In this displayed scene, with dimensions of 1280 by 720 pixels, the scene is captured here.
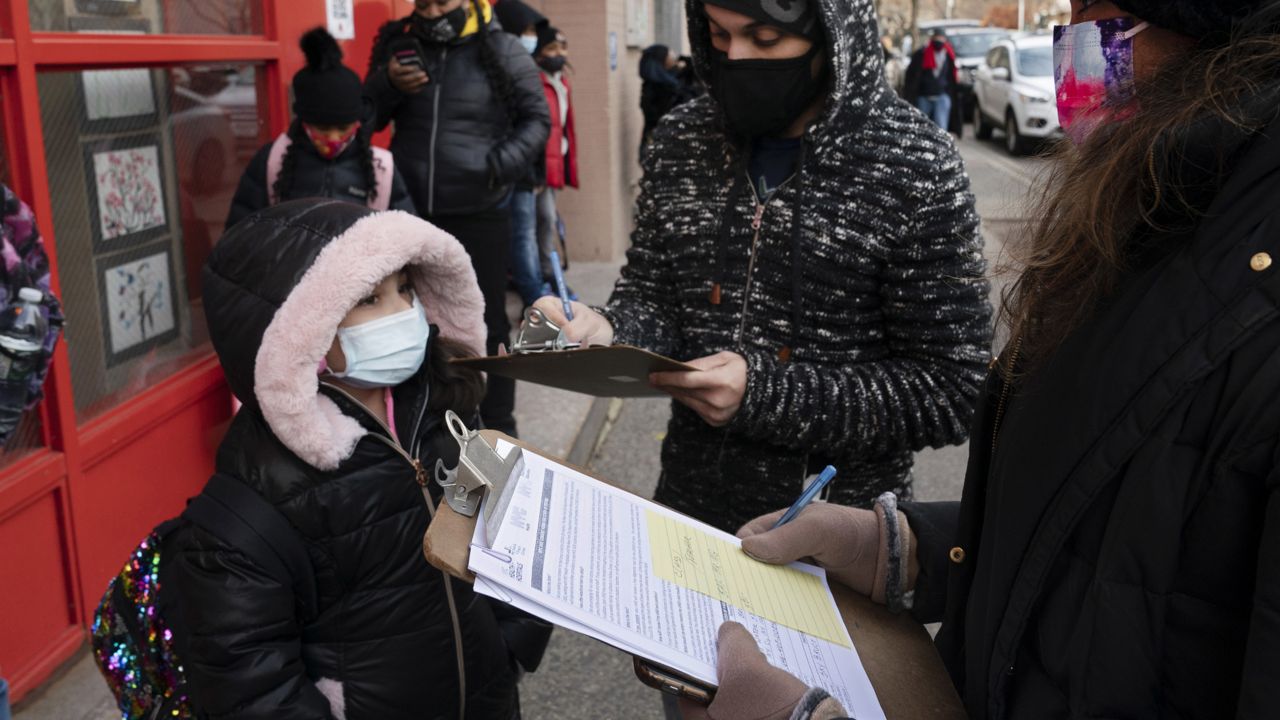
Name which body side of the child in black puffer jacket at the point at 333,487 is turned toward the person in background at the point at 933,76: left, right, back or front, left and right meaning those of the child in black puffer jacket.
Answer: left

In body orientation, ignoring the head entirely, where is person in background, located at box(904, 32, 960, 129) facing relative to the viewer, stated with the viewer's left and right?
facing the viewer

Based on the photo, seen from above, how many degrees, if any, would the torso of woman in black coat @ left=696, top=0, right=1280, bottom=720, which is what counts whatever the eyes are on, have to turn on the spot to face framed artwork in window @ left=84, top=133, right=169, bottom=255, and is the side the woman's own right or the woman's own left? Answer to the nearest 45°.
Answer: approximately 45° to the woman's own right

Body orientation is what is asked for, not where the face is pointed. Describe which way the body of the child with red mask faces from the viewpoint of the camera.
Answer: toward the camera

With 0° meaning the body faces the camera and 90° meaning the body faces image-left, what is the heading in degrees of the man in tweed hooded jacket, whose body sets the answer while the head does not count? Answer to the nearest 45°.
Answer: approximately 45°

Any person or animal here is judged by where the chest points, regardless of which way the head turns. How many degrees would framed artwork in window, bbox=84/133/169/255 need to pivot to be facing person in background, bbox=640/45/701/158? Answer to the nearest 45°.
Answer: approximately 90° to its left

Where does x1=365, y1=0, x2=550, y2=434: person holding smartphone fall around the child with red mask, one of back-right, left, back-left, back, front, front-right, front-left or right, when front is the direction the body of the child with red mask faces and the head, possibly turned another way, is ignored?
back-left

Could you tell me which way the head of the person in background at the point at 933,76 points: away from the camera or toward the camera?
toward the camera

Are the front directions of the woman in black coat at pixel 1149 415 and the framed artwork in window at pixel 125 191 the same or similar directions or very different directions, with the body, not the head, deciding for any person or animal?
very different directions

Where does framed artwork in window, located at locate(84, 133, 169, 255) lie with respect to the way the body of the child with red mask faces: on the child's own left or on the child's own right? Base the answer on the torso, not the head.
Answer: on the child's own right

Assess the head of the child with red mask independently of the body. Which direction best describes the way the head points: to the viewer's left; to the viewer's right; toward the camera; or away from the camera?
toward the camera

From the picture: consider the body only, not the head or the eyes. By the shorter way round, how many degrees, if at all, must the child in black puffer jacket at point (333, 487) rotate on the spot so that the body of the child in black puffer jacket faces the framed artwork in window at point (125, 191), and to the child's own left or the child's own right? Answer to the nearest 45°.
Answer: approximately 135° to the child's own left
